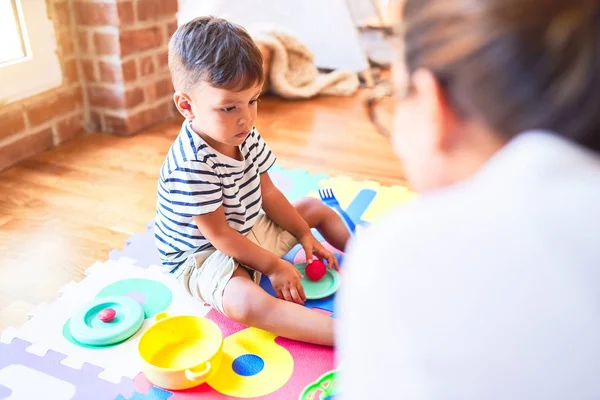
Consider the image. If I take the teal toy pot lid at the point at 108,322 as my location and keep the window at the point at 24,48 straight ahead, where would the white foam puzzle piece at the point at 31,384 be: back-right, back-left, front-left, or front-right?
back-left

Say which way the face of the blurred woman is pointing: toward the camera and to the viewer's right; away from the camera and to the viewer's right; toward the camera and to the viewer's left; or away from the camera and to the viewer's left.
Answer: away from the camera and to the viewer's left

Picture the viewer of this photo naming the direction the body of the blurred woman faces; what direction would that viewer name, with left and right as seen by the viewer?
facing away from the viewer and to the left of the viewer

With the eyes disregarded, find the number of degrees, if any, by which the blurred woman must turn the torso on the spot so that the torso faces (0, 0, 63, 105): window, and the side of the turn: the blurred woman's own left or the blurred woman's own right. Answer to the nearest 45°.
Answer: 0° — they already face it
